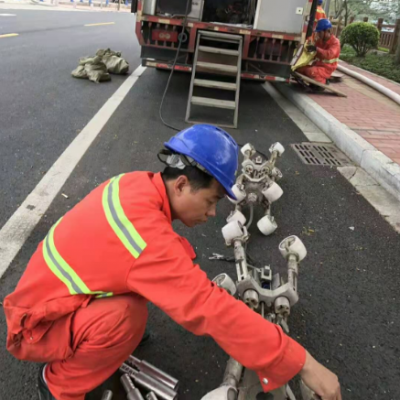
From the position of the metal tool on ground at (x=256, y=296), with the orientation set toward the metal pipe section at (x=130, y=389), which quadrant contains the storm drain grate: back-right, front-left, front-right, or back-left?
back-right

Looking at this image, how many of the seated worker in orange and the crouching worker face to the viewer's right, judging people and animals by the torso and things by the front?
1

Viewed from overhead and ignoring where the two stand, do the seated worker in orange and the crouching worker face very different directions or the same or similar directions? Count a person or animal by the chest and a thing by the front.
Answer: very different directions

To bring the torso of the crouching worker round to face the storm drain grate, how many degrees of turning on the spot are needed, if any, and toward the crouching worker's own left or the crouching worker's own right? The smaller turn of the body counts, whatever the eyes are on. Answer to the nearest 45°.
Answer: approximately 45° to the crouching worker's own left

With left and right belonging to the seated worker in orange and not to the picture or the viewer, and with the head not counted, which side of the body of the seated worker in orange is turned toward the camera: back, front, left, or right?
left

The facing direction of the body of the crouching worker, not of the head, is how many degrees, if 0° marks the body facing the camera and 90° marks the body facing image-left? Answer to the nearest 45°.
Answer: approximately 270°

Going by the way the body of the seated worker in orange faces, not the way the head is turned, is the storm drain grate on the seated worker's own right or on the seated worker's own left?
on the seated worker's own left

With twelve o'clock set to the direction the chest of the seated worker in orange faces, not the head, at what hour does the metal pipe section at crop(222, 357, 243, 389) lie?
The metal pipe section is roughly at 9 o'clock from the seated worker in orange.

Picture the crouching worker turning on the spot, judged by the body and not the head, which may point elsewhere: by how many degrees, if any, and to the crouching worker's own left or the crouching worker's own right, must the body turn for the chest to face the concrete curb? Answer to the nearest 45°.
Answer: approximately 45° to the crouching worker's own left
